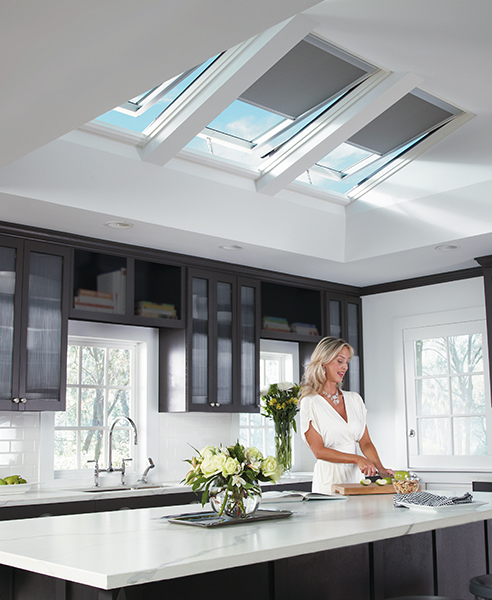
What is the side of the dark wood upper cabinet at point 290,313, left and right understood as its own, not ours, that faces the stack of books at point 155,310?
right

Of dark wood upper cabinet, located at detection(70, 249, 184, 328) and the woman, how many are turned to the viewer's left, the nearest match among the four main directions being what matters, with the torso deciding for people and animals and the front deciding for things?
0

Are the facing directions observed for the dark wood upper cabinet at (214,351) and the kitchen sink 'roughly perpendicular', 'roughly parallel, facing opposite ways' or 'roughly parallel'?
roughly parallel

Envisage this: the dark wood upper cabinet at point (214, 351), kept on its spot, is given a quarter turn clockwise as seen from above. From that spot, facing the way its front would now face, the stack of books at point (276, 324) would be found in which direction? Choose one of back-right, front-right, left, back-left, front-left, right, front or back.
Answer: back

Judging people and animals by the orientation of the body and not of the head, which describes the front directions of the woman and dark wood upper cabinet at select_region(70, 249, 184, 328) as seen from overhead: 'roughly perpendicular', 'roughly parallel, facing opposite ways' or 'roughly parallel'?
roughly parallel

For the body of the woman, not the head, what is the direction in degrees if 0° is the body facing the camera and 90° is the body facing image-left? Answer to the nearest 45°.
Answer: approximately 315°

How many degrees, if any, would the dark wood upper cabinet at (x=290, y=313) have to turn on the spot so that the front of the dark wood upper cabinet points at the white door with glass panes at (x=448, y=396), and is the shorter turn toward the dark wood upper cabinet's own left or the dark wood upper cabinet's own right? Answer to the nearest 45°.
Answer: approximately 45° to the dark wood upper cabinet's own left

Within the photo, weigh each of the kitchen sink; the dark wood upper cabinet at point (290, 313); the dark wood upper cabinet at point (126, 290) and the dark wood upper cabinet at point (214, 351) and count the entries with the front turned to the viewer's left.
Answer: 0

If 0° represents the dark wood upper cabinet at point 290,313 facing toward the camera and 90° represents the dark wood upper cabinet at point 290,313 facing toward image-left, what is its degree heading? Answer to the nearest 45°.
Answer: approximately 315°

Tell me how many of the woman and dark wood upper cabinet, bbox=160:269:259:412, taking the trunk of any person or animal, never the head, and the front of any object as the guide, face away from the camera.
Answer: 0

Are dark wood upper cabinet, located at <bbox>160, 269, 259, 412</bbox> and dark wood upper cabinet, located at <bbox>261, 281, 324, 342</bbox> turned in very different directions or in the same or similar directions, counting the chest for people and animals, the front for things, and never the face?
same or similar directions

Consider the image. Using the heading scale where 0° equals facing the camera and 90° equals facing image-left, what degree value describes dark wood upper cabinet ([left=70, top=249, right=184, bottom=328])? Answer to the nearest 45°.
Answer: approximately 315°

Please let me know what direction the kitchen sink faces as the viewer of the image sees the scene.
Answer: facing the viewer and to the right of the viewer
